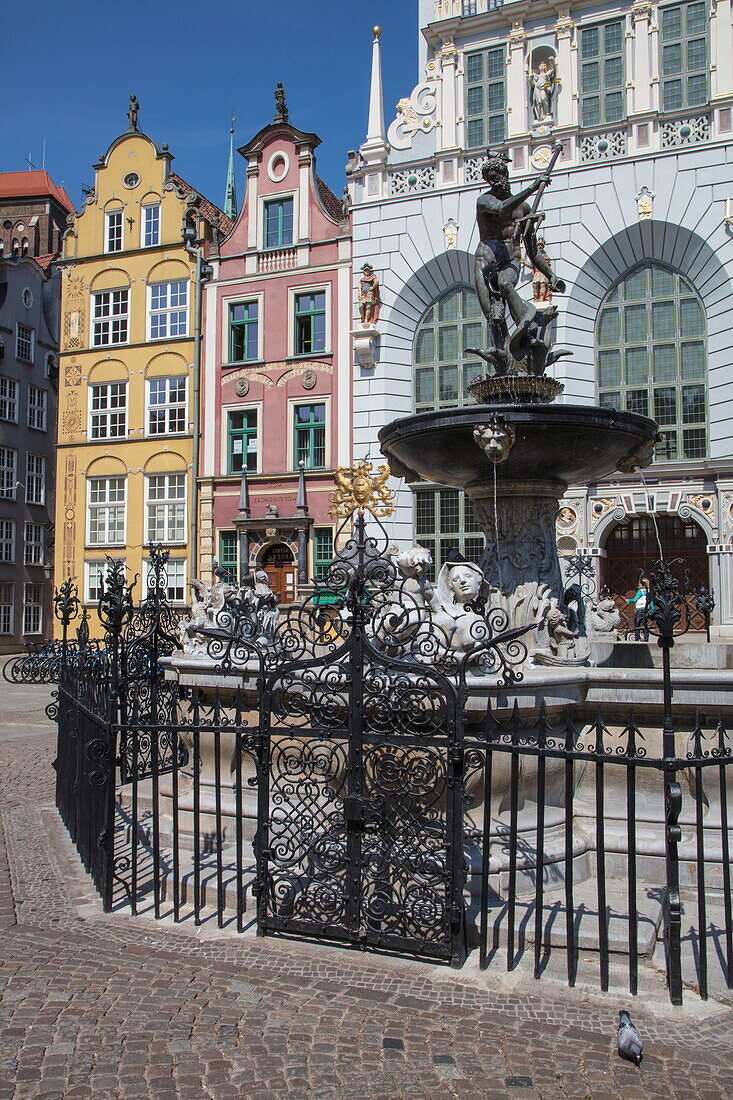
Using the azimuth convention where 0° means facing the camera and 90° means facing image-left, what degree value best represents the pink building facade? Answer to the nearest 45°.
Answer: approximately 0°

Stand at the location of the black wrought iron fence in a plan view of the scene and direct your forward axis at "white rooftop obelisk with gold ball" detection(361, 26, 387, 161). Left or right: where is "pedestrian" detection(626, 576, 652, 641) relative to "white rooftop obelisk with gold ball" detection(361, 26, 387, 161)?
right

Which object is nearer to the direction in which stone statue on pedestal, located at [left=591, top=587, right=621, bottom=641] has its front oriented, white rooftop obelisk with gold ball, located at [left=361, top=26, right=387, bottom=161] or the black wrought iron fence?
the black wrought iron fence

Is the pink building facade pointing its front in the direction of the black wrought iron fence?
yes

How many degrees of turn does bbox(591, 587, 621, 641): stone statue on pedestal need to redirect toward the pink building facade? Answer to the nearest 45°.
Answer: approximately 135° to its right

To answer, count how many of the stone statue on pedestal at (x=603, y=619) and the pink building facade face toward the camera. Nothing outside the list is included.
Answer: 2

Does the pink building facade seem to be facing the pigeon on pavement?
yes

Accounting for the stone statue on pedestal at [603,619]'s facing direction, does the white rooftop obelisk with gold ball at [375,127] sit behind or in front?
behind

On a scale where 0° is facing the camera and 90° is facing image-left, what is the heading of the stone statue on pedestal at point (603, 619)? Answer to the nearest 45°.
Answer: approximately 0°
